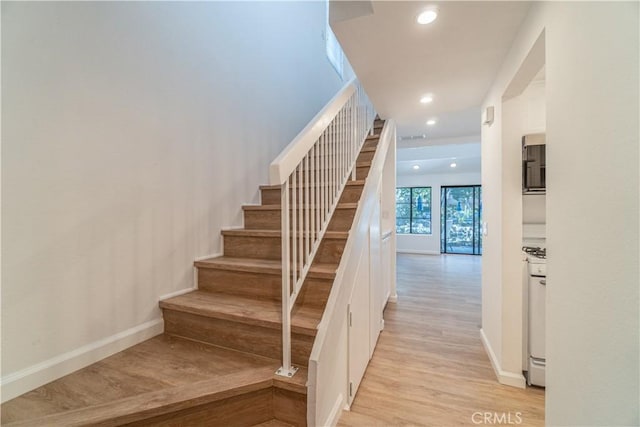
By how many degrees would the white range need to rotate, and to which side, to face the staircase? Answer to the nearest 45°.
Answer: approximately 45° to its right

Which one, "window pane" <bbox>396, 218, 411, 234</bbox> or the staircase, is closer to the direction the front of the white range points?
the staircase

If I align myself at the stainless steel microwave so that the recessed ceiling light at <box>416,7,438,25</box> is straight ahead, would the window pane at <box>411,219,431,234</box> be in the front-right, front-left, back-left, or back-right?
back-right
